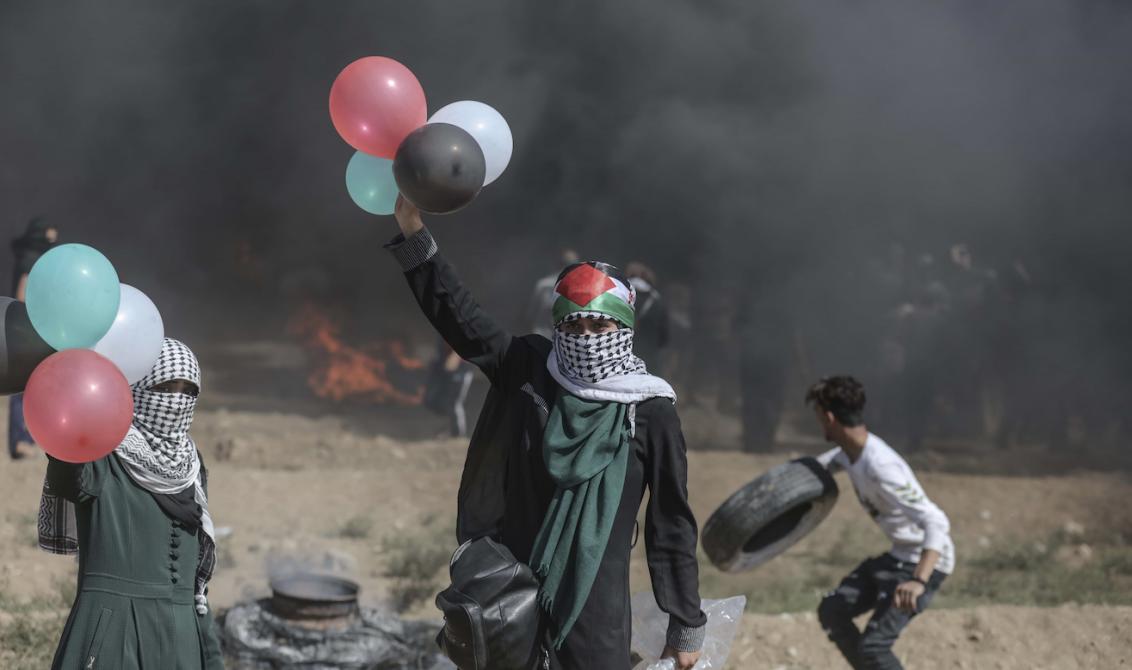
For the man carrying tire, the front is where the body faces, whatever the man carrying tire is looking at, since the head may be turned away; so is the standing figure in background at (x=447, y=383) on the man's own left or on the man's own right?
on the man's own right

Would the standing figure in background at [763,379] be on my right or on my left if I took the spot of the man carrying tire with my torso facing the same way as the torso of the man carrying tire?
on my right

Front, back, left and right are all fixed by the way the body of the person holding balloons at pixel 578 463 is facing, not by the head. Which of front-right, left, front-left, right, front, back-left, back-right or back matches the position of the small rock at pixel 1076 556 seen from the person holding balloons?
back-left

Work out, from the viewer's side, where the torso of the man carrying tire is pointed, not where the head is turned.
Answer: to the viewer's left

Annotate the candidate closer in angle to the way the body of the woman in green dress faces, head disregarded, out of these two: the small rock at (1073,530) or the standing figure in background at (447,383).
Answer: the small rock

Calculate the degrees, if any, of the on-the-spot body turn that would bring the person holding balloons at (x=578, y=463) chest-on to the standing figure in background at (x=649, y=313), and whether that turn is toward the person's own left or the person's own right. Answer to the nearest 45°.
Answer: approximately 180°

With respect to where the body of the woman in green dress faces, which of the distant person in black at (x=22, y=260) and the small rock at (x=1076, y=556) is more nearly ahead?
the small rock

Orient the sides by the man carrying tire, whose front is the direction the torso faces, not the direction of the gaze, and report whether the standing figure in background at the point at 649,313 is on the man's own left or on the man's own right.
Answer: on the man's own right

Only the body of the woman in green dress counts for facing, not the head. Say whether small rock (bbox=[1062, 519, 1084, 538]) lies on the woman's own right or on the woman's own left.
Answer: on the woman's own left

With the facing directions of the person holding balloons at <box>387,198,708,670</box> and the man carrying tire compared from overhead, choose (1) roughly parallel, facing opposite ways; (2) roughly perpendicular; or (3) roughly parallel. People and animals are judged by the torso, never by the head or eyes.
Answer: roughly perpendicular

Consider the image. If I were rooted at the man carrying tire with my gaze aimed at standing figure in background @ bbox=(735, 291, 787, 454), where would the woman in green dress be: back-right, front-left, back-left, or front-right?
back-left
